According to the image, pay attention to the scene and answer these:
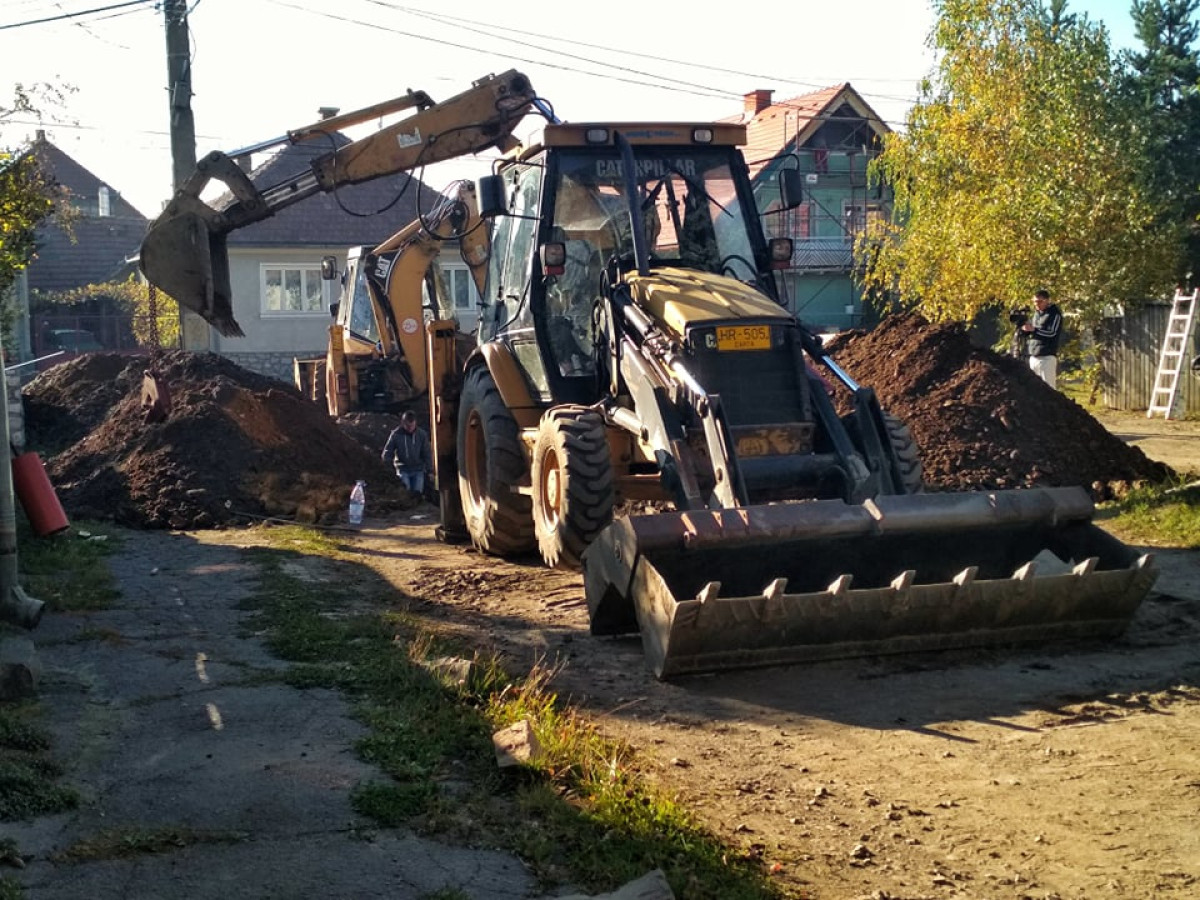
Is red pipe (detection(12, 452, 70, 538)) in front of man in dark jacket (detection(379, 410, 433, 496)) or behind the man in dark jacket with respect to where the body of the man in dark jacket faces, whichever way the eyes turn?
in front

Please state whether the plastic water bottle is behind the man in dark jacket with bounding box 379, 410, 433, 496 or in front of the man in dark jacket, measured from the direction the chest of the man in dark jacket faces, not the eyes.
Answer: in front

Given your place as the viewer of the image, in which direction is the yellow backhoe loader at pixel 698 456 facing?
facing the viewer and to the right of the viewer

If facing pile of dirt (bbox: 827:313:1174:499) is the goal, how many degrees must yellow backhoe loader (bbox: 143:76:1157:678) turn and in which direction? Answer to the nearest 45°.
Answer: approximately 90° to its left

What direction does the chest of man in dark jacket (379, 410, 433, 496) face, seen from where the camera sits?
toward the camera

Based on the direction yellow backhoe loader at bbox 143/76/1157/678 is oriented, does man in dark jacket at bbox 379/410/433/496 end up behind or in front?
behind

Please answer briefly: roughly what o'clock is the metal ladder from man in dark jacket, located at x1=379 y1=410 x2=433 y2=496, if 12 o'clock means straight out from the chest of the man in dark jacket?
The metal ladder is roughly at 8 o'clock from the man in dark jacket.

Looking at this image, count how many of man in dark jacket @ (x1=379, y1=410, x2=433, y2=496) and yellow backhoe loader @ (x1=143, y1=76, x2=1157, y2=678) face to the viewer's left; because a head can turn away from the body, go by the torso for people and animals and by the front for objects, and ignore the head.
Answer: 0

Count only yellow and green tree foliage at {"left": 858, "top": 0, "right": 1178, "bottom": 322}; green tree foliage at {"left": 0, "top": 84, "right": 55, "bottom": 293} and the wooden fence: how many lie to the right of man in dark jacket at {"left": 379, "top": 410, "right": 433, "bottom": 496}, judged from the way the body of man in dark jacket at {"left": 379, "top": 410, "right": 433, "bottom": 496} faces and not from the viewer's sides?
1

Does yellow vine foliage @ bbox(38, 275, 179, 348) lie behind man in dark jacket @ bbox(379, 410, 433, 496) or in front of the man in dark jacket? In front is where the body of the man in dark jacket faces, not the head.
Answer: behind

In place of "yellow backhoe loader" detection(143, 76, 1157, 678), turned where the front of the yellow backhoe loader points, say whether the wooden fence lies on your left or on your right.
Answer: on your left

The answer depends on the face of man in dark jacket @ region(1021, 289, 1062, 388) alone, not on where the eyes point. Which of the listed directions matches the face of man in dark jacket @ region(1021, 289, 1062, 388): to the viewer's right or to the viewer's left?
to the viewer's left

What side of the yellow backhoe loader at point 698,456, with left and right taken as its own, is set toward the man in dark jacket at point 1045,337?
left
